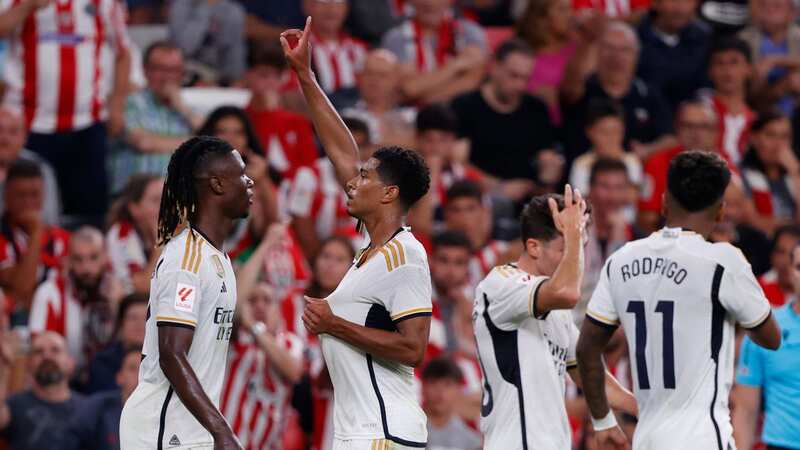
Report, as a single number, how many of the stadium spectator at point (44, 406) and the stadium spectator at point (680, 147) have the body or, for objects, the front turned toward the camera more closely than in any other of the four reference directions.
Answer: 2

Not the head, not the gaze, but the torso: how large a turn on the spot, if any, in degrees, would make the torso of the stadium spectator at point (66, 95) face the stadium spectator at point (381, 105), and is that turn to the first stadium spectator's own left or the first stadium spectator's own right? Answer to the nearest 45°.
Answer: approximately 90° to the first stadium spectator's own left

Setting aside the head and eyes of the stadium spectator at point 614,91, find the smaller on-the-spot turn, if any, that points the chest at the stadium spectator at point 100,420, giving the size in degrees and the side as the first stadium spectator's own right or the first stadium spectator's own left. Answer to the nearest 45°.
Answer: approximately 45° to the first stadium spectator's own right

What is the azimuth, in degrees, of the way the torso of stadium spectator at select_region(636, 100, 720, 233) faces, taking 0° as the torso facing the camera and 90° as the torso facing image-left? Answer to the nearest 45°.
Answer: approximately 0°

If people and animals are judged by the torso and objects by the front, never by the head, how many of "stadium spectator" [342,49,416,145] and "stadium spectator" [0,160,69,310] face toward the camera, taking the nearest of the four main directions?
2

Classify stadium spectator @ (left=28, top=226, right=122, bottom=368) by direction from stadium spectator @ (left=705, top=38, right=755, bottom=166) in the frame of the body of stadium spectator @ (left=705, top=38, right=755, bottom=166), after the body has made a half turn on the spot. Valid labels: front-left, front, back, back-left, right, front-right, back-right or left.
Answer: back-left

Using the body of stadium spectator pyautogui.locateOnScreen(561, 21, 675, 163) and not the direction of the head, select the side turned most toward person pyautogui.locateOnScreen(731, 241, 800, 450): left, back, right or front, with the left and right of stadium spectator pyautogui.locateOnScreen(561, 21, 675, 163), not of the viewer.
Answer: front

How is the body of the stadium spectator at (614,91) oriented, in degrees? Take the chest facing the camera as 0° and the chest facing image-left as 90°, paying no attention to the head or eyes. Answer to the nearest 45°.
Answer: approximately 0°

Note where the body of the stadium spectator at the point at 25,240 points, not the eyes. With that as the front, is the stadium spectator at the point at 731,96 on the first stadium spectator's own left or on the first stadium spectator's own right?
on the first stadium spectator's own left
